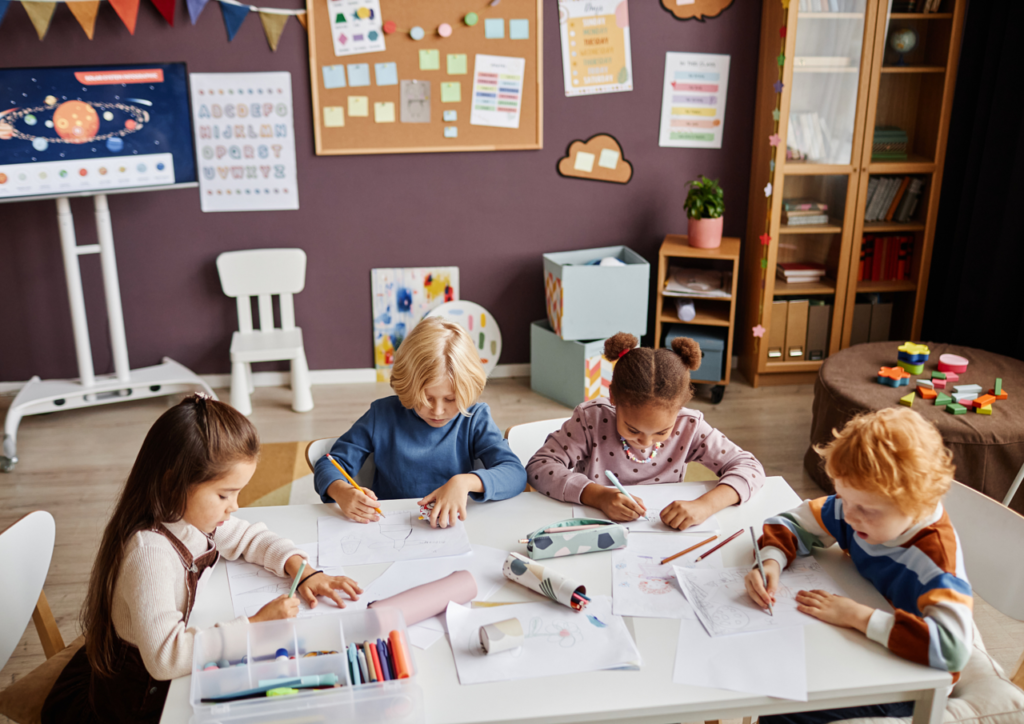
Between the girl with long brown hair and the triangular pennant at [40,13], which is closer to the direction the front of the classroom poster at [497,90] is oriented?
the girl with long brown hair

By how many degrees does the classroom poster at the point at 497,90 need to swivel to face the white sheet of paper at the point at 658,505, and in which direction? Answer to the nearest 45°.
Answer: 0° — it already faces it

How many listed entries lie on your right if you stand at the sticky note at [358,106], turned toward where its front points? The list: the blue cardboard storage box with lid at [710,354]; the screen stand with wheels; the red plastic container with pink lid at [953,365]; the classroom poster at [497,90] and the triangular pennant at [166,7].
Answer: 2

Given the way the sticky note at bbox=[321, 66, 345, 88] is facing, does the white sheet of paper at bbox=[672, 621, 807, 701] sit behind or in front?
in front

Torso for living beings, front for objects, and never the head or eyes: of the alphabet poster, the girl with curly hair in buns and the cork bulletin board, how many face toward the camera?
3

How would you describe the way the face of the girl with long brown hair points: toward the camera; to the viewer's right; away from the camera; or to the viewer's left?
to the viewer's right

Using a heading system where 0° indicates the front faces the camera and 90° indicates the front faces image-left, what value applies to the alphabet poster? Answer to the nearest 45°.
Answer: approximately 0°
